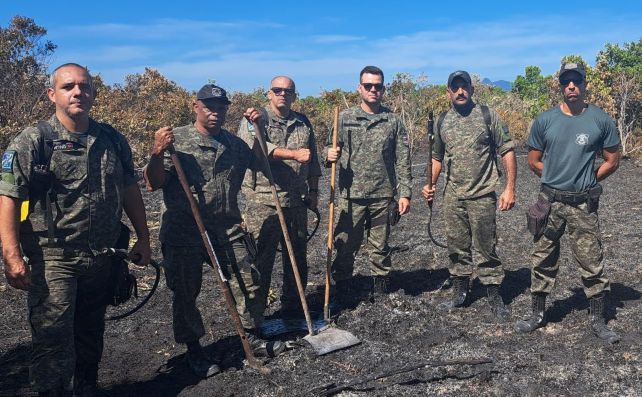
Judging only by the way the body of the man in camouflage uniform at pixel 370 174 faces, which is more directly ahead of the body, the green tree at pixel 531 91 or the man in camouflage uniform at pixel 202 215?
the man in camouflage uniform

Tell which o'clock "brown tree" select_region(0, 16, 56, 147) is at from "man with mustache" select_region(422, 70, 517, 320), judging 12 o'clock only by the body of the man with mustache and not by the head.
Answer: The brown tree is roughly at 4 o'clock from the man with mustache.

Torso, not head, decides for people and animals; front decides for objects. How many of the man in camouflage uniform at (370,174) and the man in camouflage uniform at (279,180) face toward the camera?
2

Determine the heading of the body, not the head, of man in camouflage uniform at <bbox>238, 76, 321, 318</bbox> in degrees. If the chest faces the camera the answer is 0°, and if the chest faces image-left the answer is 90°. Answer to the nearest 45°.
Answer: approximately 0°

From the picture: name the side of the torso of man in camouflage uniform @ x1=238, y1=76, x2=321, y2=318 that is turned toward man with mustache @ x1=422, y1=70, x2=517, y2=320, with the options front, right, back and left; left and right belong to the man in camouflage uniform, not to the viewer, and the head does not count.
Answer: left

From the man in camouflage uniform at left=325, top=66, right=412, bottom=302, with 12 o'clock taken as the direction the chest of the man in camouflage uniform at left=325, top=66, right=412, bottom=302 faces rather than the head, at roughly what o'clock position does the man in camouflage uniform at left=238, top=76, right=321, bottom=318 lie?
the man in camouflage uniform at left=238, top=76, right=321, bottom=318 is roughly at 2 o'clock from the man in camouflage uniform at left=325, top=66, right=412, bottom=302.

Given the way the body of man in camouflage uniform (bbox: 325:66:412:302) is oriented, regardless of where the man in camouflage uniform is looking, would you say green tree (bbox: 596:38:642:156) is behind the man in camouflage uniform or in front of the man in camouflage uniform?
behind
